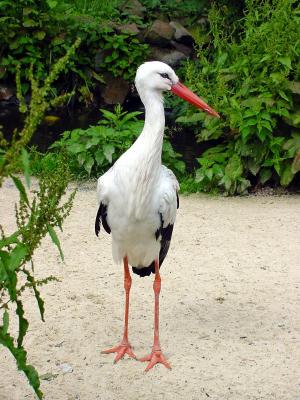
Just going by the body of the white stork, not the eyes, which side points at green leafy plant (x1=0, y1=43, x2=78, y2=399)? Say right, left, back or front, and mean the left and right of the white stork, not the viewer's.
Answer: front

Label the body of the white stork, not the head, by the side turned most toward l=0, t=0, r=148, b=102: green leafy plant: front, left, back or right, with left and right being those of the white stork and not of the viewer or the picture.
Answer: back

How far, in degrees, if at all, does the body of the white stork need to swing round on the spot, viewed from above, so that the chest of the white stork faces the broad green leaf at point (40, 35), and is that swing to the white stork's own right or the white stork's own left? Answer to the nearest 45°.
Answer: approximately 180°

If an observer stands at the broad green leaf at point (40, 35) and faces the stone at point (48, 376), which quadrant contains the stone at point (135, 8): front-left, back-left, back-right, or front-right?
back-left

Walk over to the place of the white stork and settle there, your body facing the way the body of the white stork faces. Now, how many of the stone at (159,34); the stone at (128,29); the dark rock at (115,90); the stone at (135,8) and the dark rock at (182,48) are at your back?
5

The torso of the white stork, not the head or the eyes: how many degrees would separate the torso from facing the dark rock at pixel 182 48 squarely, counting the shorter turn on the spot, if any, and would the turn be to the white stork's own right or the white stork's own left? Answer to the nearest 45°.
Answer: approximately 180°

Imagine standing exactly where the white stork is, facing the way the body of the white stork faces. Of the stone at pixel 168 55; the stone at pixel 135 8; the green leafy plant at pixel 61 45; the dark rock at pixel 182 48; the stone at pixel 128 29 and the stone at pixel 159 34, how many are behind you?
6

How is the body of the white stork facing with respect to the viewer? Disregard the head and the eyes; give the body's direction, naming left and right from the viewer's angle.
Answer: facing the viewer

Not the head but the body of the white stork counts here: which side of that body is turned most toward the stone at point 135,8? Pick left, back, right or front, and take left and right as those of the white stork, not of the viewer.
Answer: back

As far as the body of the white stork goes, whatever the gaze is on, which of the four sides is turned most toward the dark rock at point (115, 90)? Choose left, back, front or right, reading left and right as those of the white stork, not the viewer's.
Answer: back

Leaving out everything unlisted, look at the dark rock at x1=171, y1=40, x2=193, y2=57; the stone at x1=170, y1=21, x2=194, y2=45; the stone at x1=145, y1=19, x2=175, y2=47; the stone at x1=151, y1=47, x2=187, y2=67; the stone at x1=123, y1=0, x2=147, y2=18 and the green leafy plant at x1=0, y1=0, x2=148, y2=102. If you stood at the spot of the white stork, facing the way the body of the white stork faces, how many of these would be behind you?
6

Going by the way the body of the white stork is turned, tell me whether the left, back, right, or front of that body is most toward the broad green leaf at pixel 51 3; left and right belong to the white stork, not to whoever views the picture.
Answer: back

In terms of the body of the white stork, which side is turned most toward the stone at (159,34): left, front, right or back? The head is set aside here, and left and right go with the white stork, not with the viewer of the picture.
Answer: back

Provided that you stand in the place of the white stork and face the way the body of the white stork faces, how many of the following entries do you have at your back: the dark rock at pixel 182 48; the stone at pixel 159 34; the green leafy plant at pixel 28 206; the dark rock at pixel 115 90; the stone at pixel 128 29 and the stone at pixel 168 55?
5
